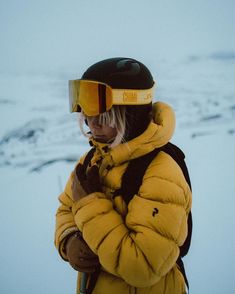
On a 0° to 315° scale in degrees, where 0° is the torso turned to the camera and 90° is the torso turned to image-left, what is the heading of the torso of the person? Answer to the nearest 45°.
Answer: approximately 45°
